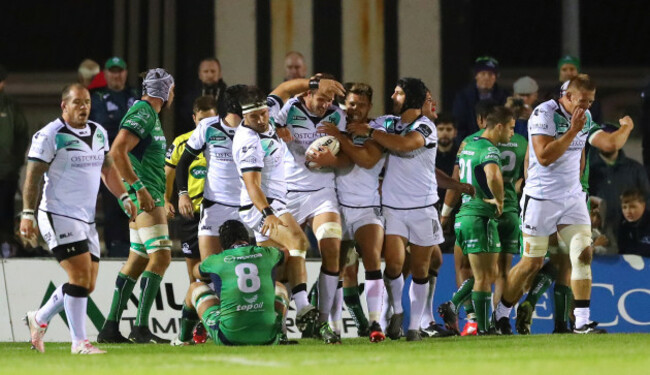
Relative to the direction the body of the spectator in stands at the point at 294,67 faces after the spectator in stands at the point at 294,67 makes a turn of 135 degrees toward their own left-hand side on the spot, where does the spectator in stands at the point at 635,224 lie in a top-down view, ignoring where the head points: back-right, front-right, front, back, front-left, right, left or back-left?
front-right

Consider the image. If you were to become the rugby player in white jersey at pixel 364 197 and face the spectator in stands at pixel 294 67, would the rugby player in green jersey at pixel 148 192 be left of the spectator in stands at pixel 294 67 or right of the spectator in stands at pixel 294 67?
left

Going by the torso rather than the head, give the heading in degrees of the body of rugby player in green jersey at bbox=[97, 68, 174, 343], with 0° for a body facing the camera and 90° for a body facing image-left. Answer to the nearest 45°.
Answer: approximately 270°

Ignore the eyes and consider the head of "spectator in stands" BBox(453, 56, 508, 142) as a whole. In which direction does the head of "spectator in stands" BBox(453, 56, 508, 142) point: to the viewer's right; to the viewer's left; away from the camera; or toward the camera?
toward the camera

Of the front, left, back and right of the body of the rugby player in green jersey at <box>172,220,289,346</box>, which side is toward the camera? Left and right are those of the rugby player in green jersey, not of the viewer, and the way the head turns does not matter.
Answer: back

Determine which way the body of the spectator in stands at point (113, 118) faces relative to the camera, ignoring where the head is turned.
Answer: toward the camera

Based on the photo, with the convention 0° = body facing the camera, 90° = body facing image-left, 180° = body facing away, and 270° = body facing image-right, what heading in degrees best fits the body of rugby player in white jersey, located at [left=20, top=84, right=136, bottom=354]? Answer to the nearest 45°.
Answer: approximately 315°

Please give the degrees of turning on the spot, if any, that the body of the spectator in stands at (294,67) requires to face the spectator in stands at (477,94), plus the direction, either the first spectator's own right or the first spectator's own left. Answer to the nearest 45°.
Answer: approximately 90° to the first spectator's own left

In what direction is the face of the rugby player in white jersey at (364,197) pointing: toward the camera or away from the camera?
toward the camera

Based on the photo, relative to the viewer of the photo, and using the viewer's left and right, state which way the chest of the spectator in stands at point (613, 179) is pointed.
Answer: facing the viewer
